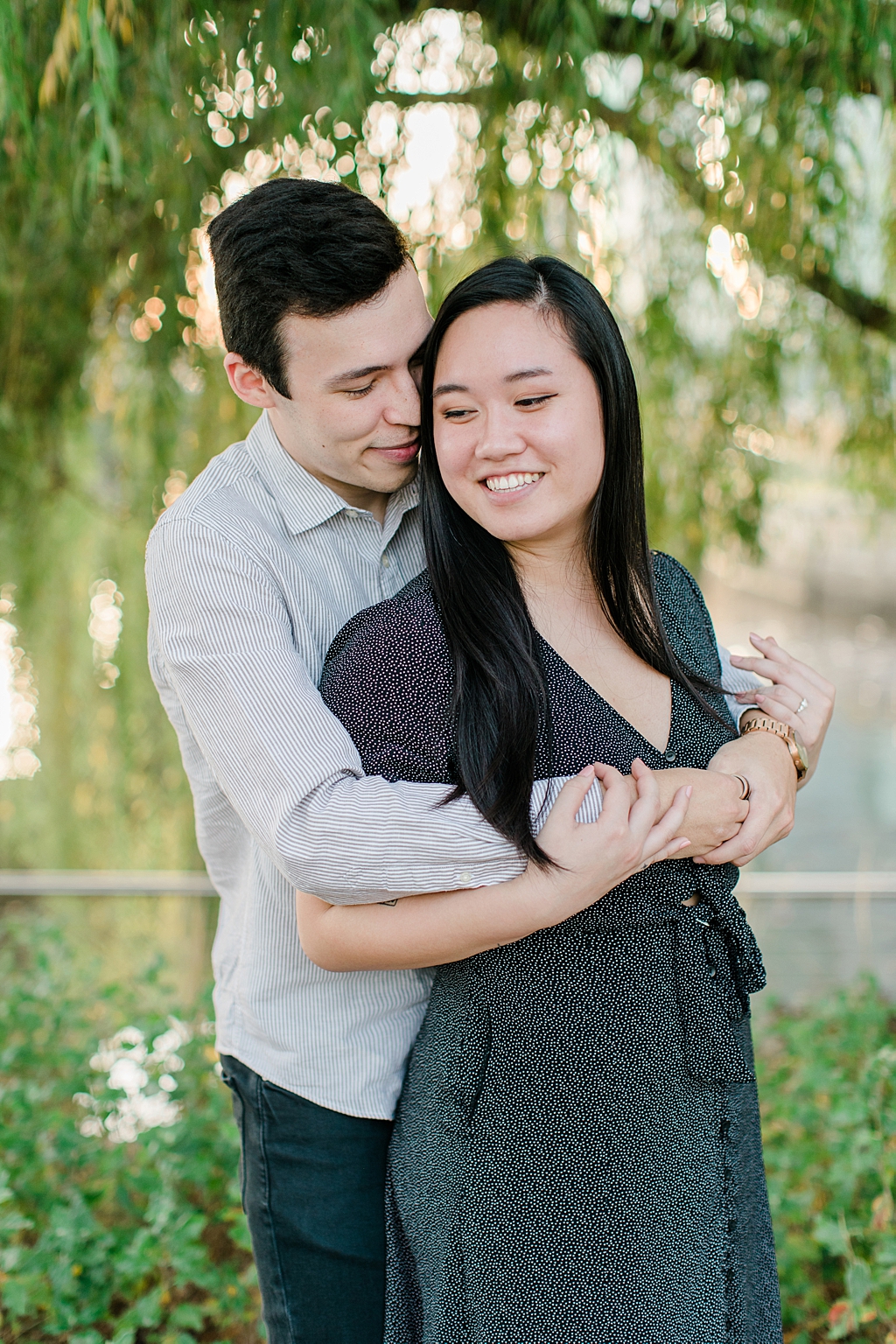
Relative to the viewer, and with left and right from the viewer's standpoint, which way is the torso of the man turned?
facing the viewer and to the right of the viewer

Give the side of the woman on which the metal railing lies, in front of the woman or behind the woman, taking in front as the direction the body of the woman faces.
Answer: behind

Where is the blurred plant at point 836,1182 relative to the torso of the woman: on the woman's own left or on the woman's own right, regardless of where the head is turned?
on the woman's own left

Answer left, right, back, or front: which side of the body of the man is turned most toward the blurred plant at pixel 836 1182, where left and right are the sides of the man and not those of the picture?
left

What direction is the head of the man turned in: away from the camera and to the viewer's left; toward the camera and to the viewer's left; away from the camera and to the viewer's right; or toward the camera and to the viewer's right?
toward the camera and to the viewer's right
